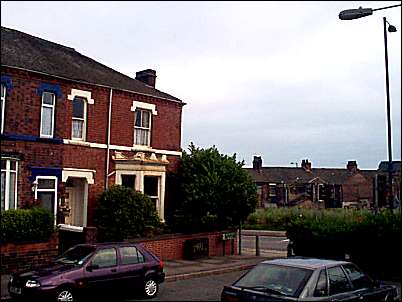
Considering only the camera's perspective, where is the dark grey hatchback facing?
facing away from the viewer and to the right of the viewer

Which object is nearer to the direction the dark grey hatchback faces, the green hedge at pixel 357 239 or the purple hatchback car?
the green hedge

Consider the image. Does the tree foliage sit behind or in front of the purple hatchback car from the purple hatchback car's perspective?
behind

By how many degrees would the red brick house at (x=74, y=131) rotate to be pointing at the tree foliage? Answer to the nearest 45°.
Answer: approximately 45° to its left

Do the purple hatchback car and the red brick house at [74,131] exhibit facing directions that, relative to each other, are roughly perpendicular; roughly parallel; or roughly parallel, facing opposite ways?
roughly perpendicular

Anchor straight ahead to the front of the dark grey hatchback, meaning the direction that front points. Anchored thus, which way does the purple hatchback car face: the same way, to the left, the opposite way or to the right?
the opposite way

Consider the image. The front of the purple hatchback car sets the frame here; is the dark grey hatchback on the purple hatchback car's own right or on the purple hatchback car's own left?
on the purple hatchback car's own left

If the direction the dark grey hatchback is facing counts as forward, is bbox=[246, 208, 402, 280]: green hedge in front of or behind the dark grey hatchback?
in front

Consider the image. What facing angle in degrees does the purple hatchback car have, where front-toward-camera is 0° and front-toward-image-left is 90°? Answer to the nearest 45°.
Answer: approximately 45°

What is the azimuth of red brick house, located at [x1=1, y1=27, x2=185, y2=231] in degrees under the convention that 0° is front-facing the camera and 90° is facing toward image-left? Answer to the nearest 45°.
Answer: approximately 315°

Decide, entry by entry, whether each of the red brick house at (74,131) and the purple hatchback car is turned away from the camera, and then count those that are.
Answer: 0
